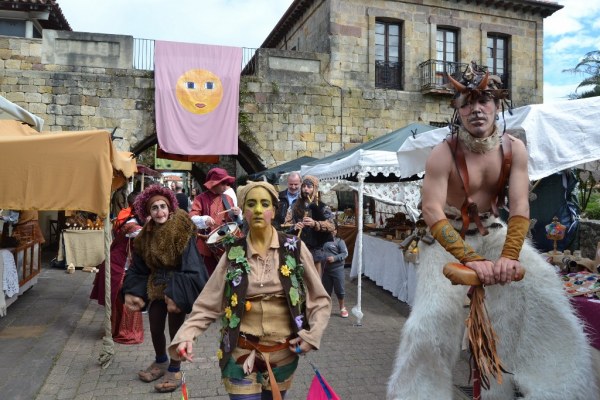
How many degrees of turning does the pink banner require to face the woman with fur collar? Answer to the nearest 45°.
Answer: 0° — it already faces them

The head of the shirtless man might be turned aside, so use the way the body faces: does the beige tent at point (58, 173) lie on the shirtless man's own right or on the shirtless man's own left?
on the shirtless man's own right

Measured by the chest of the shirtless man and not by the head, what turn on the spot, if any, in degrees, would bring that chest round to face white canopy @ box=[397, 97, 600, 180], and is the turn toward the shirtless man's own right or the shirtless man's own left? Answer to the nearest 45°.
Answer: approximately 180°

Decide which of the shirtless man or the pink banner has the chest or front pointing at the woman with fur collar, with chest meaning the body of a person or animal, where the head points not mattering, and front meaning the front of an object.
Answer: the pink banner

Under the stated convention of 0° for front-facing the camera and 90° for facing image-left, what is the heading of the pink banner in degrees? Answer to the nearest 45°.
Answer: approximately 0°

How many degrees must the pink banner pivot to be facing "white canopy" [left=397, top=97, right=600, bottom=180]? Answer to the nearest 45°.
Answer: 0° — it already faces it

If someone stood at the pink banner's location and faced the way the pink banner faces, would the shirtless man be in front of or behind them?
in front

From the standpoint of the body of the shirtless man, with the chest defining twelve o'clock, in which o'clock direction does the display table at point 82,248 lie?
The display table is roughly at 4 o'clock from the shirtless man.

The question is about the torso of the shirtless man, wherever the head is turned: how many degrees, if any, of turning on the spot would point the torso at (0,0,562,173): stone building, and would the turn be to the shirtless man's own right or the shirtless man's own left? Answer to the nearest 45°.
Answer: approximately 135° to the shirtless man's own right

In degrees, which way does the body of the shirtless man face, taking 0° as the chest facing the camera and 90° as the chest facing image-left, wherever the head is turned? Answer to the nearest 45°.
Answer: approximately 0°

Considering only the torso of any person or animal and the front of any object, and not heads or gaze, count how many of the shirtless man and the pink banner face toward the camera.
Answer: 2
